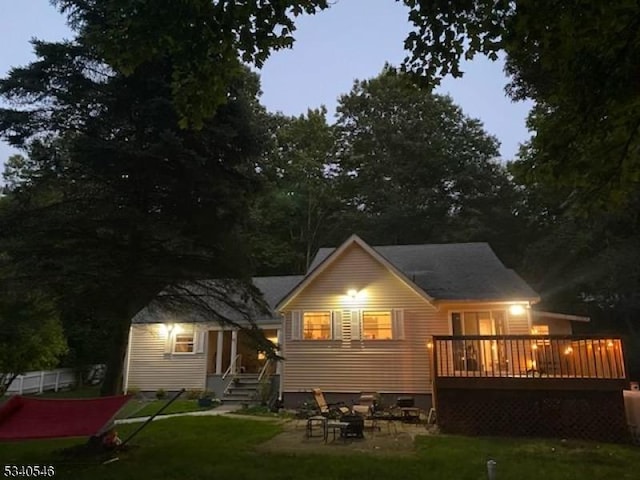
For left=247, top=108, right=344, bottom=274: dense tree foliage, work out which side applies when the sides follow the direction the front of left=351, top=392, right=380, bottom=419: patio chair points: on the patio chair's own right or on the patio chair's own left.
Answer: on the patio chair's own right

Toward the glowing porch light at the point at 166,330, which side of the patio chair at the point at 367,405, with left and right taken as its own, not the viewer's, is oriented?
right

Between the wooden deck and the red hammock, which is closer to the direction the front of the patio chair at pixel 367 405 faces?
the red hammock

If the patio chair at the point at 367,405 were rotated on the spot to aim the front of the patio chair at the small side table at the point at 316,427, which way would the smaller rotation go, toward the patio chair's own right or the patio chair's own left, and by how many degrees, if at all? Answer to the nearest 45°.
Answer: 0° — it already faces it

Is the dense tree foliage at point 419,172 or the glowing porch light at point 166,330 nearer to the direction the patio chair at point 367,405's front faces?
the glowing porch light

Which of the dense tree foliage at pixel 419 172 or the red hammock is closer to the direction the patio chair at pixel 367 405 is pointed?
the red hammock
